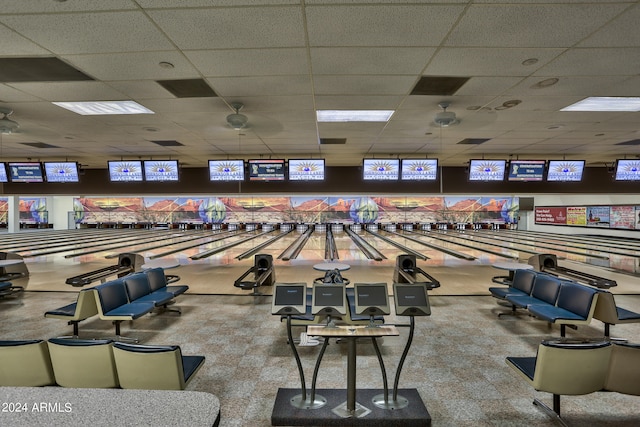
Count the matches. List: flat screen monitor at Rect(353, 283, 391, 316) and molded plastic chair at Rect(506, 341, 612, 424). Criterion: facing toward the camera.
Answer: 1

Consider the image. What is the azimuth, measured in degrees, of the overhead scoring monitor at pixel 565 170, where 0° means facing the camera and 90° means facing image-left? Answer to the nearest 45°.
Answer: approximately 0°

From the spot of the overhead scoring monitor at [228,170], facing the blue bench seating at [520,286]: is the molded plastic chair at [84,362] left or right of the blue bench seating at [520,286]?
right

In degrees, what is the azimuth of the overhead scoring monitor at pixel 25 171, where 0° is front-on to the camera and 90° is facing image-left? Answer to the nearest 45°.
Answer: approximately 0°

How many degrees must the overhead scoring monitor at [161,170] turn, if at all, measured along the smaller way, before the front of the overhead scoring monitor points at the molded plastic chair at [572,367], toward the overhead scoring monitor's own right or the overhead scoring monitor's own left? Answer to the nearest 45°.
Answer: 0° — it already faces it

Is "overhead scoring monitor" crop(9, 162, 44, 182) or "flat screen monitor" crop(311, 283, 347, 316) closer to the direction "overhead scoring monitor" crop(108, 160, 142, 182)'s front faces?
the flat screen monitor
